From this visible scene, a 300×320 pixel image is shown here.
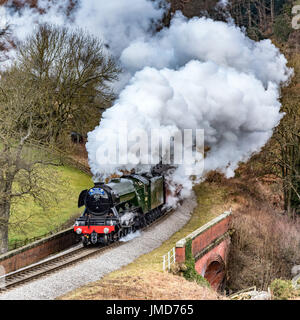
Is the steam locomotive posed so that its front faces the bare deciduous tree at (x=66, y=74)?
no

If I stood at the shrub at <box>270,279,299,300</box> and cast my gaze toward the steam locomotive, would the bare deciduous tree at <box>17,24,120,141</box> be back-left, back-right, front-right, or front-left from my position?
front-right

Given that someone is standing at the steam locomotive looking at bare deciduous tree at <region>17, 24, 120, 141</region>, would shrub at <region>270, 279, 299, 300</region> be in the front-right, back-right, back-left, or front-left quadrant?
back-right

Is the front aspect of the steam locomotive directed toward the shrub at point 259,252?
no

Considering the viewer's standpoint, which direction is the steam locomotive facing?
facing the viewer and to the left of the viewer

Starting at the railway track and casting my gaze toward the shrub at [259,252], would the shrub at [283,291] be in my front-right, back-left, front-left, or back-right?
front-right

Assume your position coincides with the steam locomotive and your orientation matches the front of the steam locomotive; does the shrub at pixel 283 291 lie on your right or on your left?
on your left
